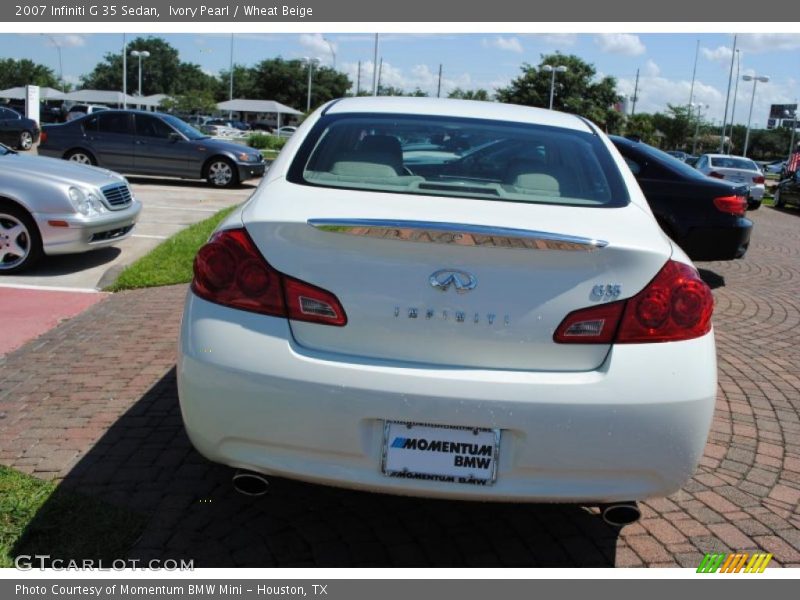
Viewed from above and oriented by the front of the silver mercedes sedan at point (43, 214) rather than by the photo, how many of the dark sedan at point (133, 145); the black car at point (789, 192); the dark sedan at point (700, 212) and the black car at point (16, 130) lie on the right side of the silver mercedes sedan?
0

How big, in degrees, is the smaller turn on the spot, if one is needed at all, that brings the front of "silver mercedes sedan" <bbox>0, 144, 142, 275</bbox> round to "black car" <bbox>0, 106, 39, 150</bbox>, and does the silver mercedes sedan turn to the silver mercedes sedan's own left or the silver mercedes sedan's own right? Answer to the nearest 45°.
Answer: approximately 135° to the silver mercedes sedan's own left

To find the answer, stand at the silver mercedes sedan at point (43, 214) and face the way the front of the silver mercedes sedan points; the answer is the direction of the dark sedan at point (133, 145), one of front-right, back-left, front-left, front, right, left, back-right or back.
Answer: back-left

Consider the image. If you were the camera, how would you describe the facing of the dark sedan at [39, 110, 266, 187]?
facing to the right of the viewer

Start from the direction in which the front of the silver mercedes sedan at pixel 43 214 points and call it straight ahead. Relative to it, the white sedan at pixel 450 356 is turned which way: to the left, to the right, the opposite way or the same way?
to the left

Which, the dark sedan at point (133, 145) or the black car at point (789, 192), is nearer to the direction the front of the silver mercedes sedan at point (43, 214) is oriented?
the black car

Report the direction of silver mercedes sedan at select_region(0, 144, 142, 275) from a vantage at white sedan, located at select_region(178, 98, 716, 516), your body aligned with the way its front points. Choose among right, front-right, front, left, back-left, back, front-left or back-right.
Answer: front-left

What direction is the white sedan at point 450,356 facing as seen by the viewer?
away from the camera

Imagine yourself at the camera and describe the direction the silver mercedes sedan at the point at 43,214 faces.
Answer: facing the viewer and to the right of the viewer

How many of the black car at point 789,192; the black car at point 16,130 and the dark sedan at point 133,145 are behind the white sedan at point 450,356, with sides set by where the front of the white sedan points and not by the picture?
0

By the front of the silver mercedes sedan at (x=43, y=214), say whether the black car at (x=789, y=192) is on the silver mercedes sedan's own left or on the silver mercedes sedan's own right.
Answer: on the silver mercedes sedan's own left
